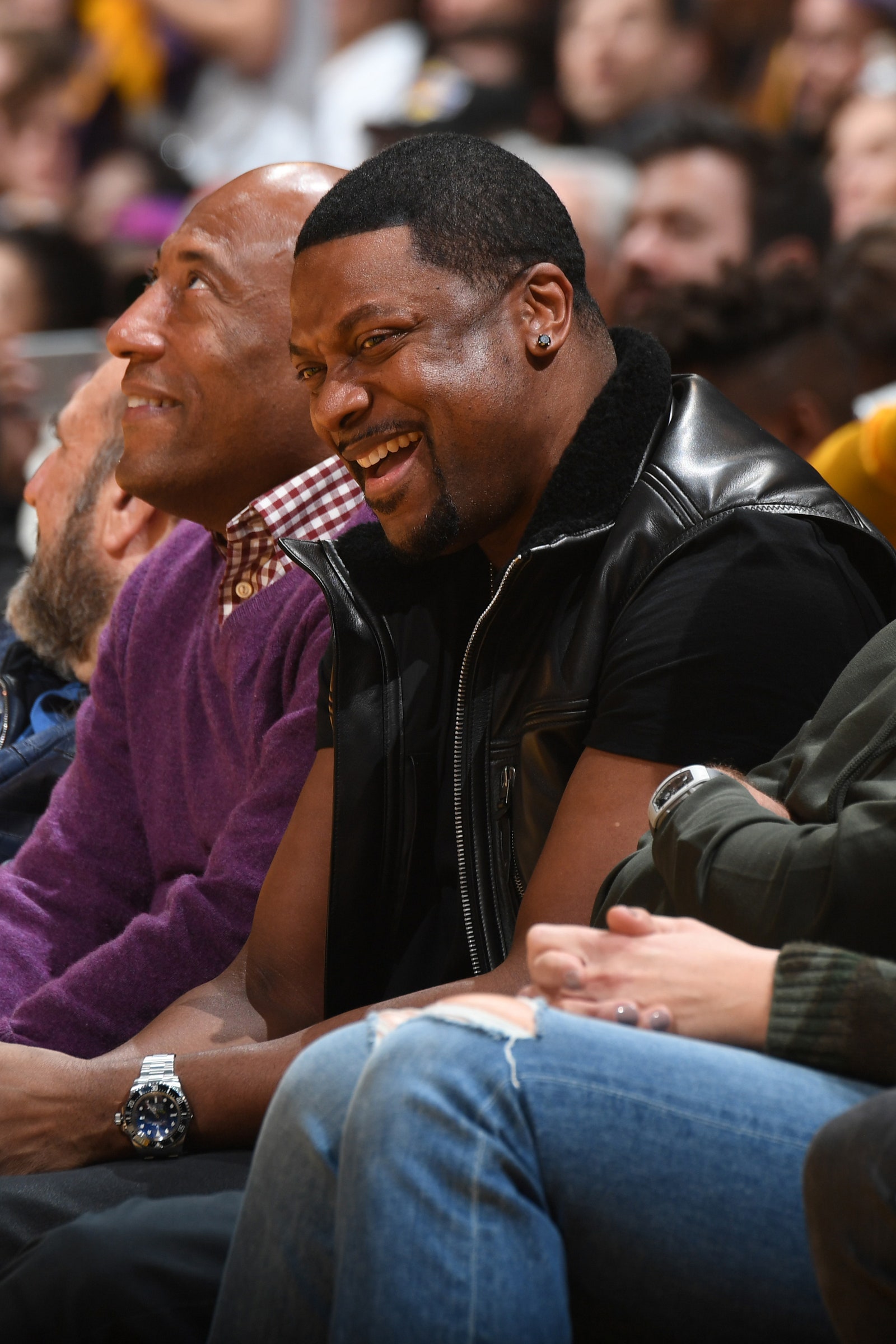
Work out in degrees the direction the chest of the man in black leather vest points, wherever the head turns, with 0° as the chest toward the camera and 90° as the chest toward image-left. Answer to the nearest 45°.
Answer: approximately 45°

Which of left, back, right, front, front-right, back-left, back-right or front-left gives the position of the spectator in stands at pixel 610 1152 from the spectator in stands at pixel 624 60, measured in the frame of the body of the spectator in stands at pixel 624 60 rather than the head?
front-left

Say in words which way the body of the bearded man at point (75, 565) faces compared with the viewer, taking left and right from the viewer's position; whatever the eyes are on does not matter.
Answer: facing to the left of the viewer

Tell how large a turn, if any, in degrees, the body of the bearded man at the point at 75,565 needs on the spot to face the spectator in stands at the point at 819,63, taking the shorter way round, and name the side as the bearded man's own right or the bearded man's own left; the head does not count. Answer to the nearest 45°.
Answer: approximately 135° to the bearded man's own right

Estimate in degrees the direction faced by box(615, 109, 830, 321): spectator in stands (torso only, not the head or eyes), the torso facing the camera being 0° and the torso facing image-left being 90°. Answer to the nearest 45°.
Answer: approximately 45°

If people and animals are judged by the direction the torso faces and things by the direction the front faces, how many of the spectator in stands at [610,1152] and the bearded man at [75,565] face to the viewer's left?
2

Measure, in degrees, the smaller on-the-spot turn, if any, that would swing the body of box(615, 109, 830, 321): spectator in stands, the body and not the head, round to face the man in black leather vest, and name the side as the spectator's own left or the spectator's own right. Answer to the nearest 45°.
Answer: approximately 45° to the spectator's own left

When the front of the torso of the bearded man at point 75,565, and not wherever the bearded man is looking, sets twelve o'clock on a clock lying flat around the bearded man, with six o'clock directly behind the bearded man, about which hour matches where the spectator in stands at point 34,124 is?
The spectator in stands is roughly at 3 o'clock from the bearded man.

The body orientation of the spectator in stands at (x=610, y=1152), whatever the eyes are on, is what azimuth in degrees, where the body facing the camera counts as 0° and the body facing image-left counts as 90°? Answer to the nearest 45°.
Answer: approximately 90°

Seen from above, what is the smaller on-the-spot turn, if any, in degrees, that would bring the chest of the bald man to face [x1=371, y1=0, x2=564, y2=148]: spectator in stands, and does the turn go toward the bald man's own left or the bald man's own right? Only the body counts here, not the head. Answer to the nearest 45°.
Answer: approximately 135° to the bald man's own right

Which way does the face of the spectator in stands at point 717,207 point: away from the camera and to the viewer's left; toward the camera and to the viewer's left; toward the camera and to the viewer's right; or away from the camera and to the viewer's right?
toward the camera and to the viewer's left

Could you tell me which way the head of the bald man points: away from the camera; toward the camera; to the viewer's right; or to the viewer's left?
to the viewer's left

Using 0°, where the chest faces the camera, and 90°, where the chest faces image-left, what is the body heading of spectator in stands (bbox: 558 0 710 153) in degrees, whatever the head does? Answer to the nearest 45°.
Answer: approximately 45°

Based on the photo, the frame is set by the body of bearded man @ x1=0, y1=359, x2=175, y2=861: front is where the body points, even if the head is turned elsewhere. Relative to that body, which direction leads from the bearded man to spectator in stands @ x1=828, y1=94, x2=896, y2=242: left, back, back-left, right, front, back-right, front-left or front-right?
back-right
